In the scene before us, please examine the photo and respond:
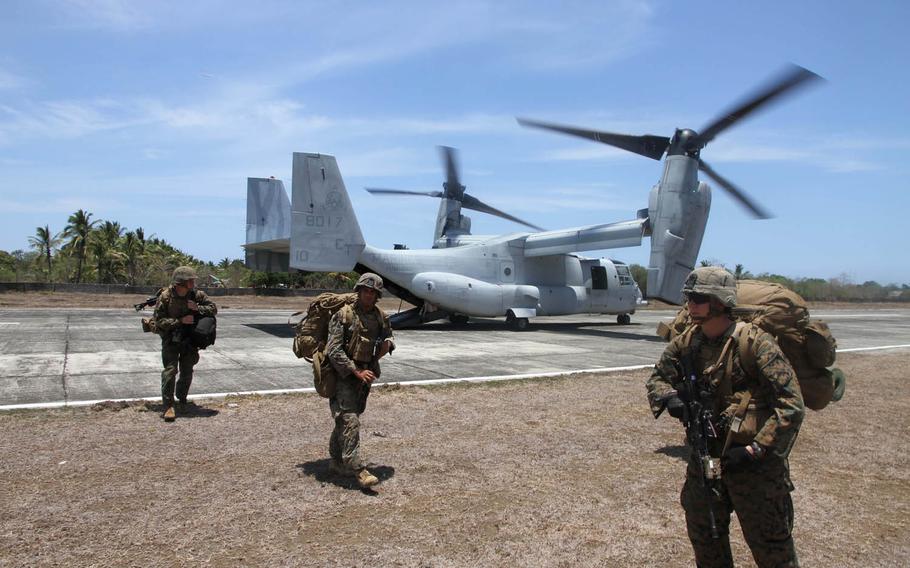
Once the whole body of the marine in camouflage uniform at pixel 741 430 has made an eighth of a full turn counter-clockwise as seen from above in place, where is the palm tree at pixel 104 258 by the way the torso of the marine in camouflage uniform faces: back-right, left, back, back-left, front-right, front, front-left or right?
back-right

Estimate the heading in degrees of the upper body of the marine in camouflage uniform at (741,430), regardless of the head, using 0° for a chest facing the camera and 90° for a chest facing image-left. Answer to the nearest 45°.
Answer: approximately 45°

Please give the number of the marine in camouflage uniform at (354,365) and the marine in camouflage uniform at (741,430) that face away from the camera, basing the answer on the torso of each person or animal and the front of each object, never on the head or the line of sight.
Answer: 0

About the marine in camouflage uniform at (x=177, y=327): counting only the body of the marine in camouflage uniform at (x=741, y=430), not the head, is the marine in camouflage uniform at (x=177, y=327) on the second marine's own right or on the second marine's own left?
on the second marine's own right

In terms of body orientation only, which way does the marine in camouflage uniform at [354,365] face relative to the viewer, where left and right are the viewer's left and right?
facing the viewer and to the right of the viewer

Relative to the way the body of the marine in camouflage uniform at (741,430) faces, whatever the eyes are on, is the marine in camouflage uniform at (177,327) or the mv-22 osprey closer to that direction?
the marine in camouflage uniform

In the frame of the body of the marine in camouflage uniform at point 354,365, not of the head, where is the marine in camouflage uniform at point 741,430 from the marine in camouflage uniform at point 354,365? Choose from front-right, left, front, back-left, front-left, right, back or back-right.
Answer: front

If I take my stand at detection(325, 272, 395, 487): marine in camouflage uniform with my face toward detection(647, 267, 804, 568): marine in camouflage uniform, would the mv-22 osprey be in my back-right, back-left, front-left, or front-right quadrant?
back-left

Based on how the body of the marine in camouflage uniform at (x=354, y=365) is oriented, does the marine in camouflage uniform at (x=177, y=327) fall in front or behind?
behind

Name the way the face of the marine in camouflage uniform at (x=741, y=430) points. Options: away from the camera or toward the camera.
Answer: toward the camera

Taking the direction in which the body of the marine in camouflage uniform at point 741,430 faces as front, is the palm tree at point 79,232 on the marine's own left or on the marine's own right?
on the marine's own right

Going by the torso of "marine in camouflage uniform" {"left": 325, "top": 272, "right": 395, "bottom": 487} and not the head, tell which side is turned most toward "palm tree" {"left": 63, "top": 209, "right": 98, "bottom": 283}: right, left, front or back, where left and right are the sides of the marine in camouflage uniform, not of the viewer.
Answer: back
